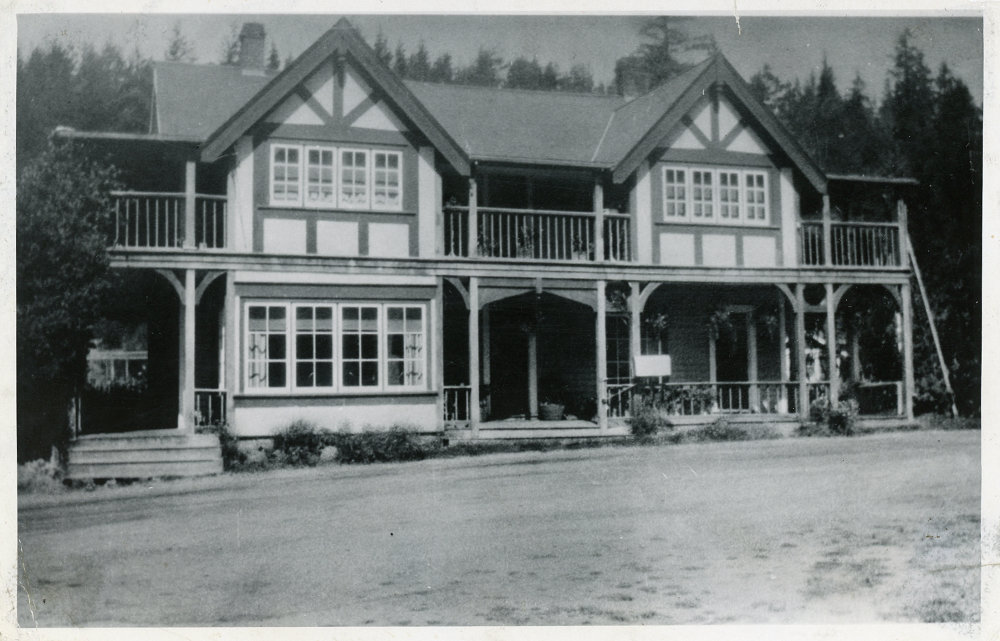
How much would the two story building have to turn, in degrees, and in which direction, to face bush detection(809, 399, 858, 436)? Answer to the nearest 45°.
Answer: approximately 90° to its left

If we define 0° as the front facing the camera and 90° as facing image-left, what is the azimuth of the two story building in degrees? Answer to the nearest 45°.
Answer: approximately 0°
